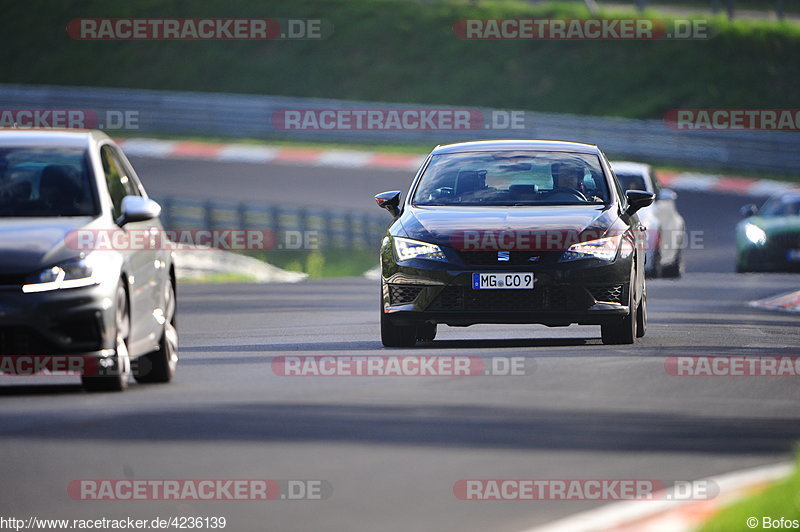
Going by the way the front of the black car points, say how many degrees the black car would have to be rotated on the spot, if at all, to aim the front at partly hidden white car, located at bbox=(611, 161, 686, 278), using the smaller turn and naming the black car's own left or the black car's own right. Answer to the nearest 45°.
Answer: approximately 180°

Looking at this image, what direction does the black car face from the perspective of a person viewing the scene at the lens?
facing the viewer

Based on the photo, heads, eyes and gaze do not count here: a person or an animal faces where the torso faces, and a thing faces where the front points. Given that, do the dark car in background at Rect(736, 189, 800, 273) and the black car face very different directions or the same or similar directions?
same or similar directions

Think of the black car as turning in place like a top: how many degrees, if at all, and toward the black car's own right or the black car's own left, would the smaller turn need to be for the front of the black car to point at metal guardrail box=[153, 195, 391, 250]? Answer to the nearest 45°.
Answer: approximately 180°

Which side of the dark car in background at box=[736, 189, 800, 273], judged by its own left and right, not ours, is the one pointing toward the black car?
front

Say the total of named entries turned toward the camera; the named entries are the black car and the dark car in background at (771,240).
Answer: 2

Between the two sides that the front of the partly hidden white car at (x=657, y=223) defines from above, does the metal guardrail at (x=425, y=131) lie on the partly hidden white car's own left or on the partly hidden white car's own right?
on the partly hidden white car's own right

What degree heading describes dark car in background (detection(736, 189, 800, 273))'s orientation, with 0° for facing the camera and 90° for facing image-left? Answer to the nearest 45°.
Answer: approximately 0°

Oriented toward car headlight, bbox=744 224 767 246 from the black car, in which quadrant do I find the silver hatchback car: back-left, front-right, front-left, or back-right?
back-left

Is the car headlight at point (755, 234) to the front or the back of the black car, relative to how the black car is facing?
to the back

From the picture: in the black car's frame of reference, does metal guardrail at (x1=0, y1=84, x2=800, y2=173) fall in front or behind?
behind
